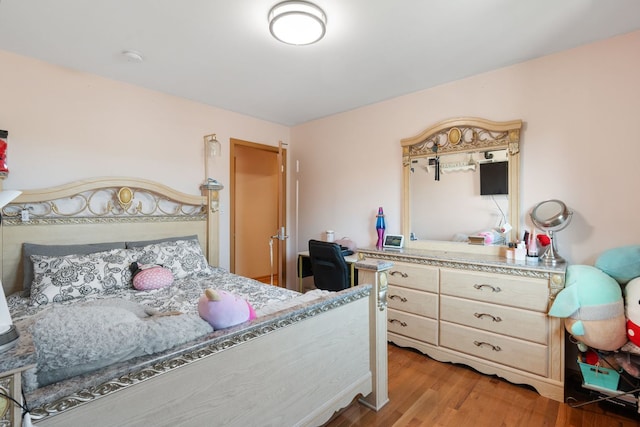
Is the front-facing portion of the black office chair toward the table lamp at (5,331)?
no

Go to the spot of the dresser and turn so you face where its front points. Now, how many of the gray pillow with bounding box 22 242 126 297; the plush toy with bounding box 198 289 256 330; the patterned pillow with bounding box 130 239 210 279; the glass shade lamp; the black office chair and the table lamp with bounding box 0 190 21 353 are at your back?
0

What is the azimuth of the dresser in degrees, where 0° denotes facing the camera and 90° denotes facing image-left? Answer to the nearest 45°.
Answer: approximately 45°

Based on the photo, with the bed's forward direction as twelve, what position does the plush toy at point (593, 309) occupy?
The plush toy is roughly at 11 o'clock from the bed.

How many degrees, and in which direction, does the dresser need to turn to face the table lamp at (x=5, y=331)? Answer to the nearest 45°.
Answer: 0° — it already faces it

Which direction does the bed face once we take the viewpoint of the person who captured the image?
facing the viewer and to the right of the viewer

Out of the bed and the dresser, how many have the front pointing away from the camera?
0

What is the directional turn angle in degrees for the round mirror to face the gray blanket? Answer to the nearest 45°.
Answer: approximately 45° to its right

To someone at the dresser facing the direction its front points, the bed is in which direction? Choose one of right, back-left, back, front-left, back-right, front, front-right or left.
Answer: front

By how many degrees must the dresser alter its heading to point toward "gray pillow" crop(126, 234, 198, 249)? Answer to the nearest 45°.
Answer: approximately 45° to its right

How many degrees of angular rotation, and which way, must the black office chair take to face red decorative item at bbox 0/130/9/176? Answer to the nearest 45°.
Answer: approximately 135° to its left

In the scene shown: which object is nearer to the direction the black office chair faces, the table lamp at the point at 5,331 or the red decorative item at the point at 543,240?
the red decorative item

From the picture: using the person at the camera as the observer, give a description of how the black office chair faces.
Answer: facing away from the viewer and to the right of the viewer

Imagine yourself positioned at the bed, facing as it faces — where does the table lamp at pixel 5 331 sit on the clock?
The table lamp is roughly at 2 o'clock from the bed.

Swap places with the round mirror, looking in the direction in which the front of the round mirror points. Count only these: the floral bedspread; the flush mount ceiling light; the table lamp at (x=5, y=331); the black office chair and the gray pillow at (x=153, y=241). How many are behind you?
0

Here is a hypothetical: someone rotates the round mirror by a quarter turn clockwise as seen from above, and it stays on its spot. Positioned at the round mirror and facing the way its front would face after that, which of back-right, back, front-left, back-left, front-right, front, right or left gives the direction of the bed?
left

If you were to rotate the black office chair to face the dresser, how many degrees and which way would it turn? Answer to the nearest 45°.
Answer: approximately 45° to its right

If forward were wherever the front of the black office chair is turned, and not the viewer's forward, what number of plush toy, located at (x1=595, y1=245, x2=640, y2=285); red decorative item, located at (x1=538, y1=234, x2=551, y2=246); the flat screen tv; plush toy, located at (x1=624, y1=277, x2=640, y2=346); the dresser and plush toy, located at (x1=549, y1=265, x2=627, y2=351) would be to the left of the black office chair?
0
